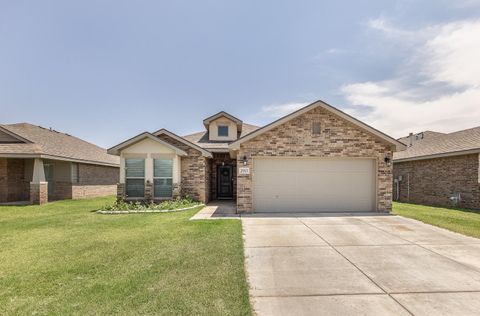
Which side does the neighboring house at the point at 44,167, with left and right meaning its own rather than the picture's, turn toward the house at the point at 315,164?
left

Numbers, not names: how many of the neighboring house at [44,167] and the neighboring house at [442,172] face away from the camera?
0

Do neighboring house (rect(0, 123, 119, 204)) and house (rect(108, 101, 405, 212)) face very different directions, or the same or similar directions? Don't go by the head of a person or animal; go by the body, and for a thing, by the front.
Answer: same or similar directions

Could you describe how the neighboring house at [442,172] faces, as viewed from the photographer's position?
facing the viewer and to the right of the viewer

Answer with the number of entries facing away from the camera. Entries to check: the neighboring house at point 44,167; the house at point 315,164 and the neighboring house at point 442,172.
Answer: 0

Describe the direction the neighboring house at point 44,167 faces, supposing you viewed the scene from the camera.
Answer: facing the viewer and to the left of the viewer

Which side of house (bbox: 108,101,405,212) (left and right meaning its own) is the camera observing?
front

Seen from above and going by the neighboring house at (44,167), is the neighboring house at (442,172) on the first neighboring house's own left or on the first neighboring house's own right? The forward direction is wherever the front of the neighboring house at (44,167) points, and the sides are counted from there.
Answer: on the first neighboring house's own left

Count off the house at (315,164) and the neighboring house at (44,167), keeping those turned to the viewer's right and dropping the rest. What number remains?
0

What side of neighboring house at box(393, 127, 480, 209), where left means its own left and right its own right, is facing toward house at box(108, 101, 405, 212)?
right

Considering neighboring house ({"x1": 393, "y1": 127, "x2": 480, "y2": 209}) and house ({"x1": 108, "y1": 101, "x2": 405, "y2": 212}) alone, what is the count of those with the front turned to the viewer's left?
0
